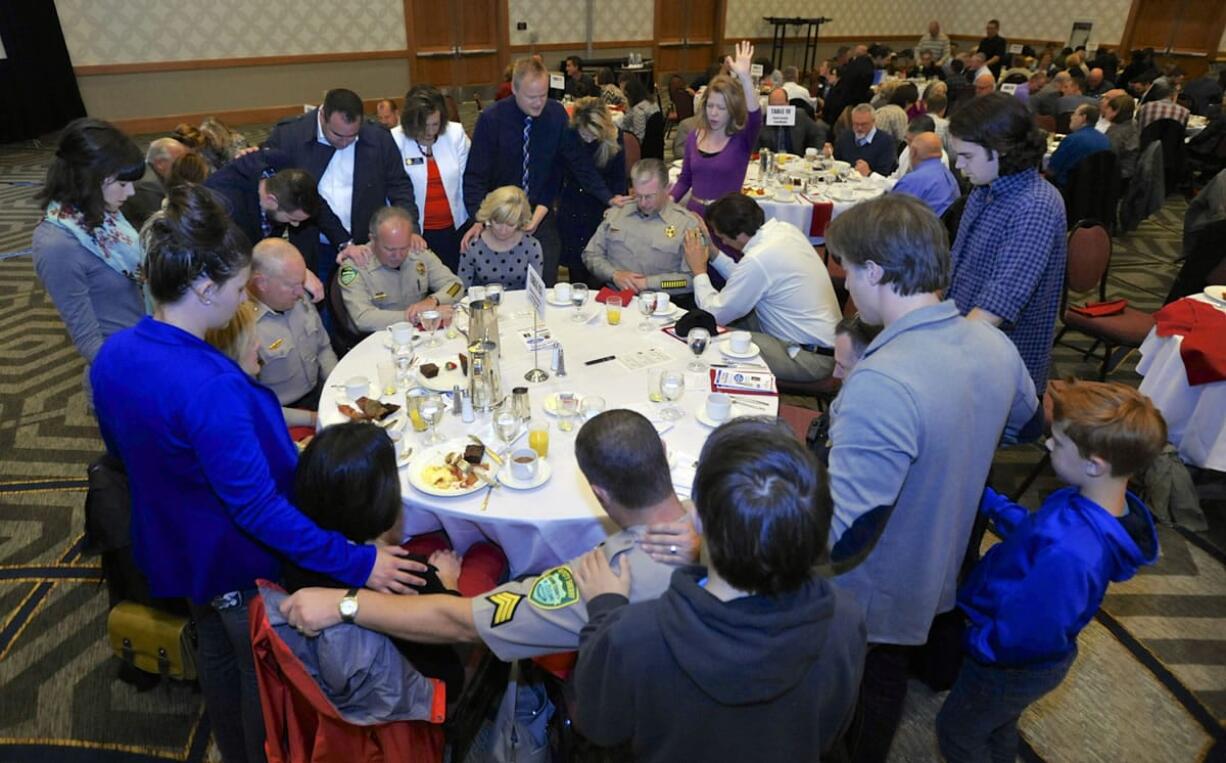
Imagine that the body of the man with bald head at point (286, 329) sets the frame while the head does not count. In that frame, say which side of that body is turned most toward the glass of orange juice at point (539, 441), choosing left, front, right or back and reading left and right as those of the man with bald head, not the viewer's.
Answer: front

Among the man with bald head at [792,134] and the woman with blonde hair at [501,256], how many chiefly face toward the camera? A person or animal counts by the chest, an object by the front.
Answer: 2

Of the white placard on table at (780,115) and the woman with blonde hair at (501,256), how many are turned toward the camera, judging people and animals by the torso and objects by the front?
2

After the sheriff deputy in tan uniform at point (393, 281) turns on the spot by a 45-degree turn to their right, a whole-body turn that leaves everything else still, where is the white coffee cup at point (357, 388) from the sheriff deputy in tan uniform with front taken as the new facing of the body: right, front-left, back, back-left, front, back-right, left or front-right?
front

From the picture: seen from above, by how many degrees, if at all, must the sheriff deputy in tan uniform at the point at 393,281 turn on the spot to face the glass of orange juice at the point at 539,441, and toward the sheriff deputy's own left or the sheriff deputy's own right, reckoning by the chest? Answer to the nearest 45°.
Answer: approximately 45° to the sheriff deputy's own right

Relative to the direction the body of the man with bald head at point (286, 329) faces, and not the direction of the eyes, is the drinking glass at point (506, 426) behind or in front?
in front

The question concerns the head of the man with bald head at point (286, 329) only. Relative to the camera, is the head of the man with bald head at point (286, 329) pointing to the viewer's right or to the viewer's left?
to the viewer's right

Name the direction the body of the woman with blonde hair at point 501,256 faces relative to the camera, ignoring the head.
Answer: toward the camera

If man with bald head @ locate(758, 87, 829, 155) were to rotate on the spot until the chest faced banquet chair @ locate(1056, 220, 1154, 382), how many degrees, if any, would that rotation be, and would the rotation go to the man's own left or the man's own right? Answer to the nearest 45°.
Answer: approximately 45° to the man's own left

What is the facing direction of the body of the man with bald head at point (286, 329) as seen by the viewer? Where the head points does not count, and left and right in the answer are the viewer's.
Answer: facing the viewer and to the right of the viewer

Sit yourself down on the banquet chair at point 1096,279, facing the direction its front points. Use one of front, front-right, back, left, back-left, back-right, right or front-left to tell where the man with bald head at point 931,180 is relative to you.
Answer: back

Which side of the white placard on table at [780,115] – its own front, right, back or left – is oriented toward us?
front

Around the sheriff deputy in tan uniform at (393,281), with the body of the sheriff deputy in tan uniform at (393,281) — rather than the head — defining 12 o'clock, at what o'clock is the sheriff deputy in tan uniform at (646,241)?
the sheriff deputy in tan uniform at (646,241) is roughly at 10 o'clock from the sheriff deputy in tan uniform at (393,281).

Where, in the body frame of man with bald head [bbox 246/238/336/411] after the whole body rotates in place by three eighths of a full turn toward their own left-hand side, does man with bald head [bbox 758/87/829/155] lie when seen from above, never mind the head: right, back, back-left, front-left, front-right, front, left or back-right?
front-right

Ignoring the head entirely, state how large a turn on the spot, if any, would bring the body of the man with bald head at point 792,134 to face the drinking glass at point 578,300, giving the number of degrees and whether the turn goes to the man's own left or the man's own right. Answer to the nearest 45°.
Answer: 0° — they already face it

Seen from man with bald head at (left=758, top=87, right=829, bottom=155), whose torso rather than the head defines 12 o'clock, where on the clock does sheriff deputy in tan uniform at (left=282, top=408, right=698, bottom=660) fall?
The sheriff deputy in tan uniform is roughly at 12 o'clock from the man with bald head.

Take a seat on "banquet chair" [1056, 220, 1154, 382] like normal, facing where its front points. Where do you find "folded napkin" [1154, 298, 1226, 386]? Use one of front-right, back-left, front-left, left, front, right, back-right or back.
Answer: front
